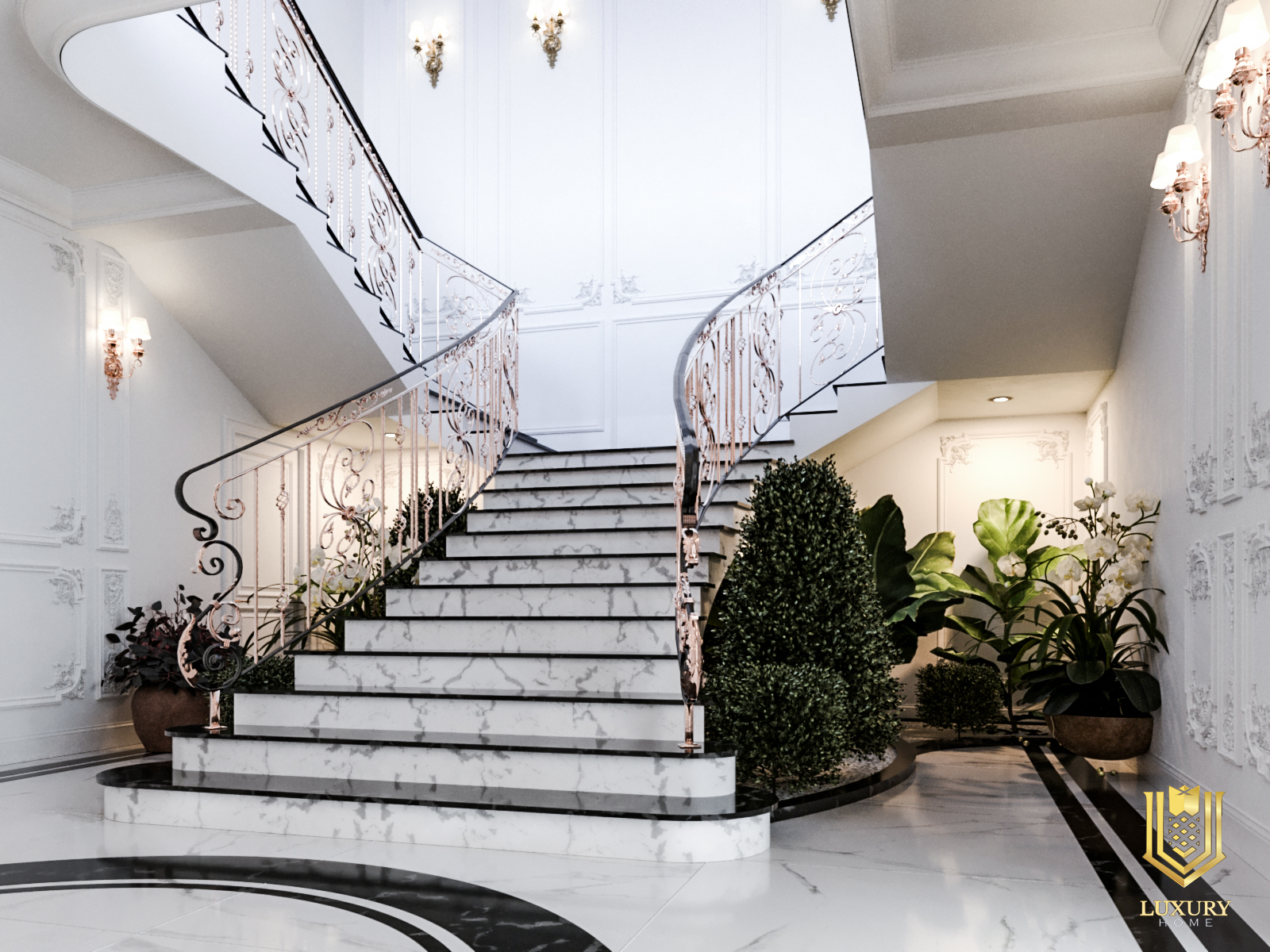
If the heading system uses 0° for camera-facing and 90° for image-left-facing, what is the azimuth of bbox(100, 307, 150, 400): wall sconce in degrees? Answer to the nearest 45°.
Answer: approximately 315°

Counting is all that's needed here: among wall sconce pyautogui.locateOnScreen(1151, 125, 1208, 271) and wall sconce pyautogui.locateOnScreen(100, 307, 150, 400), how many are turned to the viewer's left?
1

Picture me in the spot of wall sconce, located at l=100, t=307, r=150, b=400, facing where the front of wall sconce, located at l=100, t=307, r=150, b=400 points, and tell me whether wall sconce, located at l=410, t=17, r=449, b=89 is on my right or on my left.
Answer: on my left

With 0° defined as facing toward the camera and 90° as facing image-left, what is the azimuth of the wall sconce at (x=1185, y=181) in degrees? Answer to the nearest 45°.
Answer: approximately 90°

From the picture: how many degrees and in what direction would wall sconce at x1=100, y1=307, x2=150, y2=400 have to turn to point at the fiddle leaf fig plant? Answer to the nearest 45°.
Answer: approximately 45° to its left

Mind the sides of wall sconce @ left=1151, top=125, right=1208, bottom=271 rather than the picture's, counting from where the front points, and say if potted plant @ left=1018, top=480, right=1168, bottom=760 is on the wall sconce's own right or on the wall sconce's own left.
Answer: on the wall sconce's own right

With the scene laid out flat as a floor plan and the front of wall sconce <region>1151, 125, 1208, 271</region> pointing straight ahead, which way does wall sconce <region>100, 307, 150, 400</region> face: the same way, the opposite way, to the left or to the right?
the opposite way
